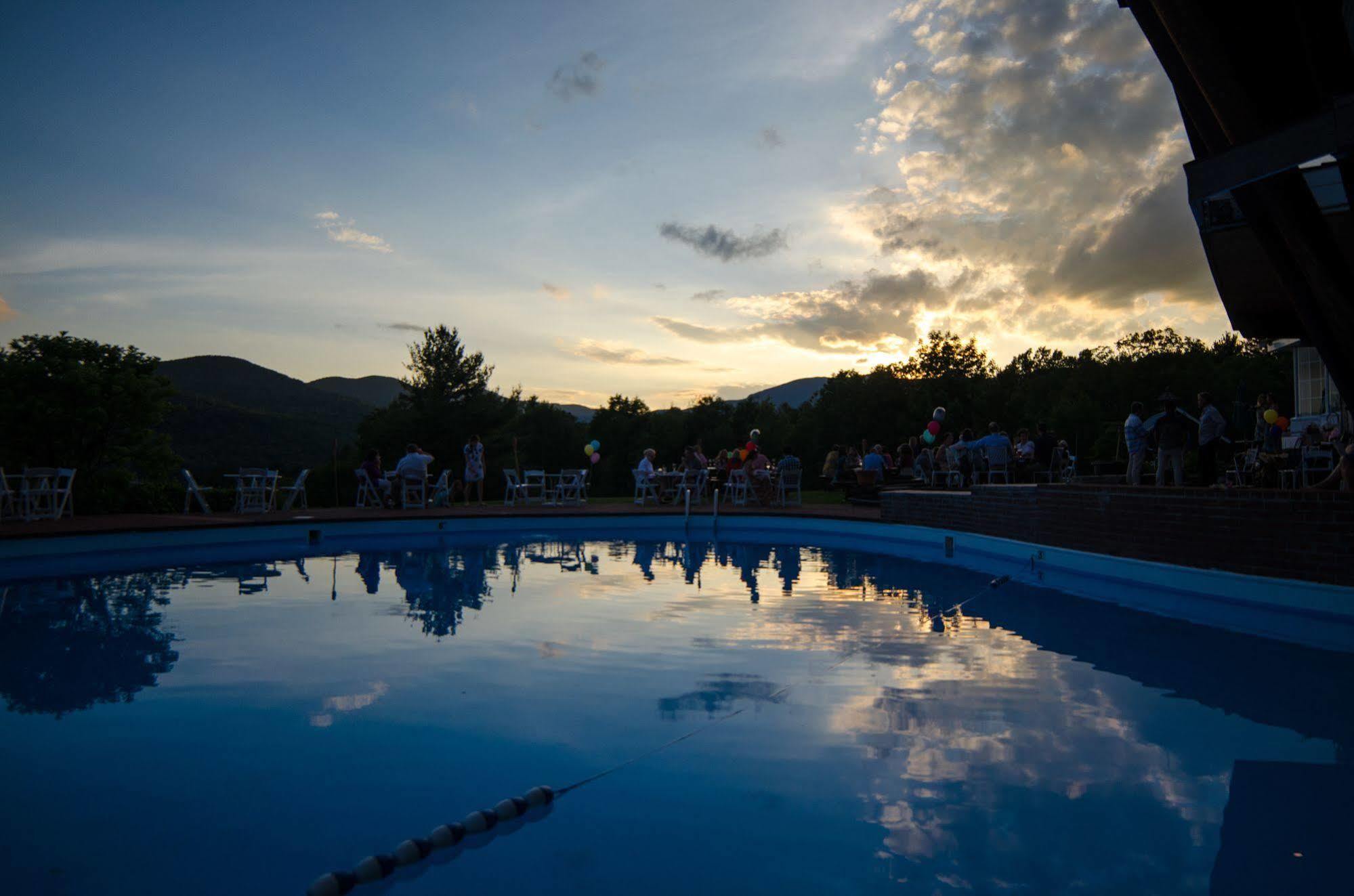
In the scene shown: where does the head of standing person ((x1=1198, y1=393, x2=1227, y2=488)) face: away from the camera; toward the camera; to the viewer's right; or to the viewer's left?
to the viewer's left

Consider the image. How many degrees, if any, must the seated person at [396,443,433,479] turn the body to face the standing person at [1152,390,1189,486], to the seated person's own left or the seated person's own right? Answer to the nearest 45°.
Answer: approximately 135° to the seated person's own right

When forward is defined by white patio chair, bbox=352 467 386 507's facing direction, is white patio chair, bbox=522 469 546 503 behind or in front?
in front

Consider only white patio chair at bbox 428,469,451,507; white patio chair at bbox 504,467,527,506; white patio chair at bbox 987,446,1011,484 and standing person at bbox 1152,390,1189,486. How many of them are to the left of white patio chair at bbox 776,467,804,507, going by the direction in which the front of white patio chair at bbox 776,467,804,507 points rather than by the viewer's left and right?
2

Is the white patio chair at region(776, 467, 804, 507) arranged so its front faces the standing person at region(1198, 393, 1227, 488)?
no

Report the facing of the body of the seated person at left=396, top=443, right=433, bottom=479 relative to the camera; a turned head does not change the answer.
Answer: away from the camera

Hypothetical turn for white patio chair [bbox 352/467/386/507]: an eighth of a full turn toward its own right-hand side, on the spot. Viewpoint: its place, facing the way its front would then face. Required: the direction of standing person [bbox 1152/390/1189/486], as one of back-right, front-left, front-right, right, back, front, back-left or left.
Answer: front

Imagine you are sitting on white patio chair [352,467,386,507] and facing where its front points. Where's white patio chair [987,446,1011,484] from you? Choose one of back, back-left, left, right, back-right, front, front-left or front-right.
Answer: front-right

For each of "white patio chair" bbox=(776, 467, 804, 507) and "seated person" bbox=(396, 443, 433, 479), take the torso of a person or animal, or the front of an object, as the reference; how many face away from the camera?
2

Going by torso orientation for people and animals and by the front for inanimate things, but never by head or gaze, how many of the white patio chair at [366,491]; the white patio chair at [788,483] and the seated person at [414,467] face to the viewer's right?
1

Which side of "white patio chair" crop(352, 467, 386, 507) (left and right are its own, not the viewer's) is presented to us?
right

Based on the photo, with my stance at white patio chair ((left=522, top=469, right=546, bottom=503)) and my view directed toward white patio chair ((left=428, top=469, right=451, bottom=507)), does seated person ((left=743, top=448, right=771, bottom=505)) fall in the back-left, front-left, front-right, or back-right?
back-left

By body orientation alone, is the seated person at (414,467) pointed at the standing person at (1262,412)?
no
